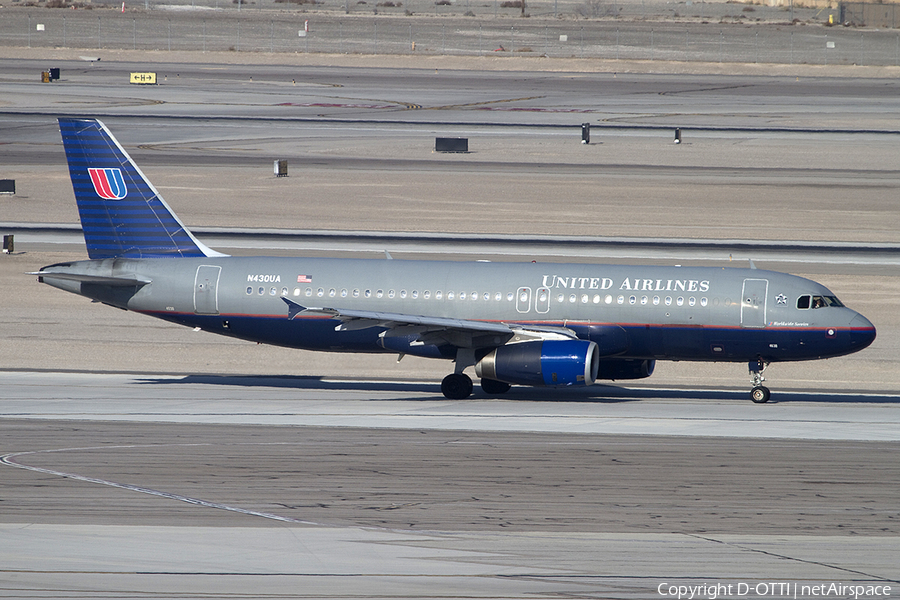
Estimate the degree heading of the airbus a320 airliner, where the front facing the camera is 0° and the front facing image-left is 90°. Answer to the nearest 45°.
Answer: approximately 270°
